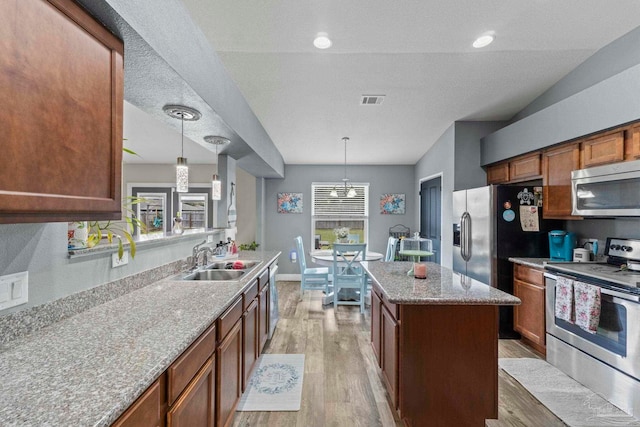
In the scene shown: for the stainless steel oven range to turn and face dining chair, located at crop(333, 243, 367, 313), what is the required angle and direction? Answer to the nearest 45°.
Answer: approximately 45° to its right

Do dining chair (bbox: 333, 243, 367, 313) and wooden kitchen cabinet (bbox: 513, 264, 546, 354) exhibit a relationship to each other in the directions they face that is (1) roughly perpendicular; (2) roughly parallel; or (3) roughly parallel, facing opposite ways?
roughly perpendicular

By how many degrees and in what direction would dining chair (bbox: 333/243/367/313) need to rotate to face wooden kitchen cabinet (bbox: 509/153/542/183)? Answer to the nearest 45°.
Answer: approximately 90° to its right

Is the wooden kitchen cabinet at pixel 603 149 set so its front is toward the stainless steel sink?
yes

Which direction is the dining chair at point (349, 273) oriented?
away from the camera

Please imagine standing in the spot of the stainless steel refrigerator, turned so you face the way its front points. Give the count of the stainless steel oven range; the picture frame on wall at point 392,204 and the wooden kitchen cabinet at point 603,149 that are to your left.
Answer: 2

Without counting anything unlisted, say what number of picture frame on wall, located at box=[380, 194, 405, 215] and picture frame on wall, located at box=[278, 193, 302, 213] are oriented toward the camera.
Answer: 2

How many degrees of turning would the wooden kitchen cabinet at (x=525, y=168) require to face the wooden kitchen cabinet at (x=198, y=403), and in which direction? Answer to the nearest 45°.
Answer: approximately 45° to its left

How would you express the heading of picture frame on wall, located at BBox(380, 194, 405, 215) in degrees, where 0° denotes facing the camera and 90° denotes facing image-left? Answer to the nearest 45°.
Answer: approximately 0°

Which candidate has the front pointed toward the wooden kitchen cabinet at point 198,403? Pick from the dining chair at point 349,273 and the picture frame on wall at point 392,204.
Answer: the picture frame on wall

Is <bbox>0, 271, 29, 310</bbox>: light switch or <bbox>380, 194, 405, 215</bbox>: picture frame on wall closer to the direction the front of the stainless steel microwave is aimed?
the light switch

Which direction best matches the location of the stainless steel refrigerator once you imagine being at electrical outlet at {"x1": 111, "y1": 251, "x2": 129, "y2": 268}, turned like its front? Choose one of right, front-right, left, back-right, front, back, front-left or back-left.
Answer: front-left

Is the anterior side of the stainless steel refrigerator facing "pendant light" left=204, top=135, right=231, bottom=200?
yes
